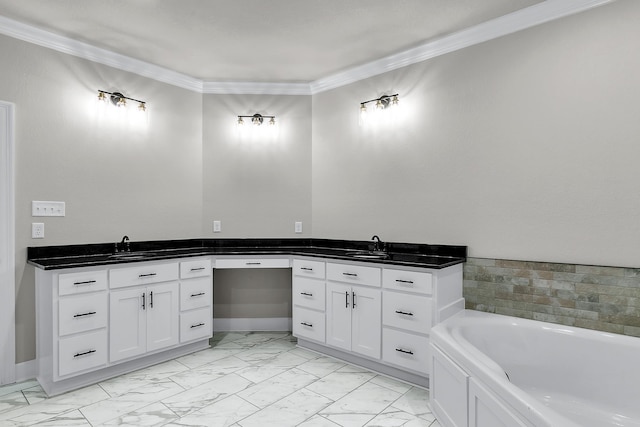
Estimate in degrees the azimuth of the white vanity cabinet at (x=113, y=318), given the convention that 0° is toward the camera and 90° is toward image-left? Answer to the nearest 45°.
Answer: approximately 315°

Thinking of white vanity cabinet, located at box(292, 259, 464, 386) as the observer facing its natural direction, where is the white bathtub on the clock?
The white bathtub is roughly at 9 o'clock from the white vanity cabinet.

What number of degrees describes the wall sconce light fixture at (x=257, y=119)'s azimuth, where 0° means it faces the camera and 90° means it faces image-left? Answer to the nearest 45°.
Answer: approximately 0°

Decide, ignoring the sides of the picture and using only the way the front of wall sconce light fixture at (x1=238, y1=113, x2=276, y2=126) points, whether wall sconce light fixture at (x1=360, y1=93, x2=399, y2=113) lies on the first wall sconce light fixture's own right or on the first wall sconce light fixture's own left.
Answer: on the first wall sconce light fixture's own left

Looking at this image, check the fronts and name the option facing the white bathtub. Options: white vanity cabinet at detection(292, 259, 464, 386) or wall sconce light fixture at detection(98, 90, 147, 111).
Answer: the wall sconce light fixture

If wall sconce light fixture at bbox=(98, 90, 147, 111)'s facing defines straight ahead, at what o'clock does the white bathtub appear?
The white bathtub is roughly at 12 o'clock from the wall sconce light fixture.

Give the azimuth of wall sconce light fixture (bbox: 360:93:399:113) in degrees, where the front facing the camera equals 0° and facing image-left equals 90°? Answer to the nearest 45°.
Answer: approximately 45°
